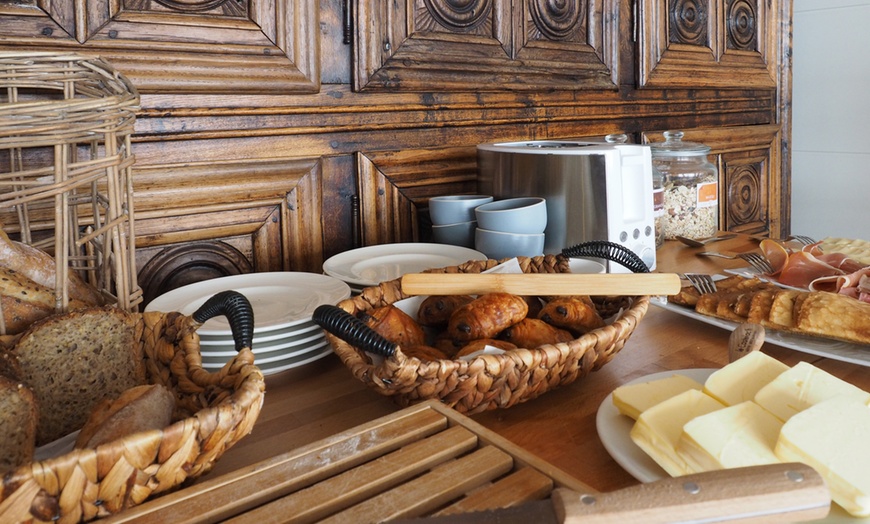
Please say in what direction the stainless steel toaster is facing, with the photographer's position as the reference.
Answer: facing the viewer and to the right of the viewer

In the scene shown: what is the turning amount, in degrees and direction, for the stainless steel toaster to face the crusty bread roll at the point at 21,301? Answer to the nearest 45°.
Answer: approximately 90° to its right
